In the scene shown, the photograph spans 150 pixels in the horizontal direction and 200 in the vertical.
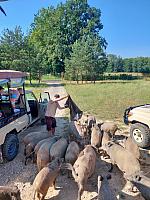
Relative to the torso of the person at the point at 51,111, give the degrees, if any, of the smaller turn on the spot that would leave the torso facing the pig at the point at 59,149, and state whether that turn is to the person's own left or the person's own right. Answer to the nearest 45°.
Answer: approximately 90° to the person's own right

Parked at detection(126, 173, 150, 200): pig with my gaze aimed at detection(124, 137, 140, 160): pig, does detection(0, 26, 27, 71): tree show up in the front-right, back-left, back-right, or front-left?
front-left

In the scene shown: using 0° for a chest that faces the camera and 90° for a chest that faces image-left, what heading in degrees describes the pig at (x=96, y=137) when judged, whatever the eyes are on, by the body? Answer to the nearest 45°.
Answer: approximately 180°

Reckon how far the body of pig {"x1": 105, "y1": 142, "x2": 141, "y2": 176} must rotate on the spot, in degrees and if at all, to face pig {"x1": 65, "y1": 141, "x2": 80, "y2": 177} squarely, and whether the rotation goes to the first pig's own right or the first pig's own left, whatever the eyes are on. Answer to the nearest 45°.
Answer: approximately 45° to the first pig's own left

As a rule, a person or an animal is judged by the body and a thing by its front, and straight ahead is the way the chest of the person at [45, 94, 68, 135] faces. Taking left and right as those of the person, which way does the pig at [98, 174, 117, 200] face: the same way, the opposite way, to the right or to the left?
to the left

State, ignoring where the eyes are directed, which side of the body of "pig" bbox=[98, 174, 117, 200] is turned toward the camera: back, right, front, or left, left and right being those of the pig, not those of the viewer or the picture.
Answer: back

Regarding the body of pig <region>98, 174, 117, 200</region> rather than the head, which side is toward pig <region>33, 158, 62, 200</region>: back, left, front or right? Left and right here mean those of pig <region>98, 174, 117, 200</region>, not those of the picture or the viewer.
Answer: left

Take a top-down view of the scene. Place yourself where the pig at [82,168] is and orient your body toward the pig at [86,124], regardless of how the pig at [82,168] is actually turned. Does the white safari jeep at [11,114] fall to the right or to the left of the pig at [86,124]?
left

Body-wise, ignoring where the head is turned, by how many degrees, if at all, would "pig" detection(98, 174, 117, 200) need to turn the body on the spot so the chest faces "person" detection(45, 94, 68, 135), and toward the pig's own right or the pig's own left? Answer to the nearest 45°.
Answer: approximately 45° to the pig's own left

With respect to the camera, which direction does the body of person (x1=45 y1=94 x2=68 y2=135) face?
to the viewer's right

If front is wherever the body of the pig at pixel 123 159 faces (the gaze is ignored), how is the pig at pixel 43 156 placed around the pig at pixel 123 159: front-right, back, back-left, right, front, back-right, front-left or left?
front-left

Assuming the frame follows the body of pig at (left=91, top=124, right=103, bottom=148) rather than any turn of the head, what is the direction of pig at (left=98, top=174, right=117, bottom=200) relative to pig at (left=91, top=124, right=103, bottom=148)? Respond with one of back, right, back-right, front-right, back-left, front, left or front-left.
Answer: back

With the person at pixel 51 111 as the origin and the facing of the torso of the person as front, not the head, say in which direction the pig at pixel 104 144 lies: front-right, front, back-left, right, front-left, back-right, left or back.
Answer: front-right

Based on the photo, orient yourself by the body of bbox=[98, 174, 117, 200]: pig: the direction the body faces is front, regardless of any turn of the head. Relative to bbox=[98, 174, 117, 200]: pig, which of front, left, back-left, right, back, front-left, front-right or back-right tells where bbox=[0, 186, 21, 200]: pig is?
left
